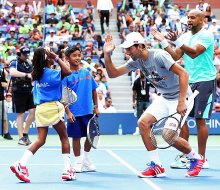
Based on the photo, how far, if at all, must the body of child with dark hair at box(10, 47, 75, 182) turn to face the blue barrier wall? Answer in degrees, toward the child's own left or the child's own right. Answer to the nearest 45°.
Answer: approximately 45° to the child's own left

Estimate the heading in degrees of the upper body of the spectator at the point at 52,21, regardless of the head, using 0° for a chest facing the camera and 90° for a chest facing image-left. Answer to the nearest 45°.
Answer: approximately 0°

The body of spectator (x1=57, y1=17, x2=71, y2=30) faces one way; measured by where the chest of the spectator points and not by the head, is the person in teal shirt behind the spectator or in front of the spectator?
in front

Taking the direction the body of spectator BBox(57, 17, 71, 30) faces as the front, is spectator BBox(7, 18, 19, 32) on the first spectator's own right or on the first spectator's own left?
on the first spectator's own right

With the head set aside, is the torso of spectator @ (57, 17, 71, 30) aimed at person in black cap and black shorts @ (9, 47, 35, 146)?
yes

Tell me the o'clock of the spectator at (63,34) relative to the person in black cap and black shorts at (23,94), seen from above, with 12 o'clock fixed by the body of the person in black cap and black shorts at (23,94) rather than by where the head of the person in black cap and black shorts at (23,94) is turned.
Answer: the spectator at (63,34) is roughly at 8 o'clock from the person in black cap and black shorts at (23,94).

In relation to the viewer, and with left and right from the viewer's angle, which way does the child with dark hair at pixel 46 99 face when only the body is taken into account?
facing away from the viewer and to the right of the viewer

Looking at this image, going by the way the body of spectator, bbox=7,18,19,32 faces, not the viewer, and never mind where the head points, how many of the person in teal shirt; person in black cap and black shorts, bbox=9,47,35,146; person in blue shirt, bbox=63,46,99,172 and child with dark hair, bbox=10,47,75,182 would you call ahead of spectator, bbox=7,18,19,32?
4

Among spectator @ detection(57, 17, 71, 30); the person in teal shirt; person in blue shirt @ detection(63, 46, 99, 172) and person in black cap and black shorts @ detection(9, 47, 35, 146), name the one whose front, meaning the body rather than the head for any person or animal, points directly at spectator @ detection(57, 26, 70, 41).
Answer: spectator @ detection(57, 17, 71, 30)

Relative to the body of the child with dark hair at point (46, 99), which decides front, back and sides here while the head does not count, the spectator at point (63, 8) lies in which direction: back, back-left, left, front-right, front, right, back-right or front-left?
front-left

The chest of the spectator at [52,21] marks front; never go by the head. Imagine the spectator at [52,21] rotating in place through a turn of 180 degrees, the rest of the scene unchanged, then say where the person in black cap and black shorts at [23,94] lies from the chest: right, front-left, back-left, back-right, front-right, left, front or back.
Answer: back

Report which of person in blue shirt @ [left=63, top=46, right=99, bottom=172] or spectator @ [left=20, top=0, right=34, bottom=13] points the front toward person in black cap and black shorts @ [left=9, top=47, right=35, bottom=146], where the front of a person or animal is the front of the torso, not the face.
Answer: spectator @ [left=20, top=0, right=34, bottom=13]

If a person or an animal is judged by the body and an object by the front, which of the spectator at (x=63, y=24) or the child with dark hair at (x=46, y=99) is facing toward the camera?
the spectator

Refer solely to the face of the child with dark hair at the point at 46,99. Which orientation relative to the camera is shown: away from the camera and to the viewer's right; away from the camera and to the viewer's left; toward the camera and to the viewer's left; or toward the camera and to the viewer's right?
away from the camera and to the viewer's right

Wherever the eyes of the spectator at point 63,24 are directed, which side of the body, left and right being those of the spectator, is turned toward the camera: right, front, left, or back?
front

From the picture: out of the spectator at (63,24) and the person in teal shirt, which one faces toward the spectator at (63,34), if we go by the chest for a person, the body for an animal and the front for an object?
the spectator at (63,24)

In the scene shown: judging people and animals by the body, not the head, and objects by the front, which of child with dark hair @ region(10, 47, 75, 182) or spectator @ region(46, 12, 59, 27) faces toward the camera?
the spectator

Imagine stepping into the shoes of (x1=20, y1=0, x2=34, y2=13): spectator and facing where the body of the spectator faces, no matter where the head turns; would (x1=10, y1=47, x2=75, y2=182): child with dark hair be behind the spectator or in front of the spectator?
in front

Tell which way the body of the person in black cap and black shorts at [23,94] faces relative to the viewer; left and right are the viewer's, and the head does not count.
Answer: facing the viewer and to the right of the viewer
